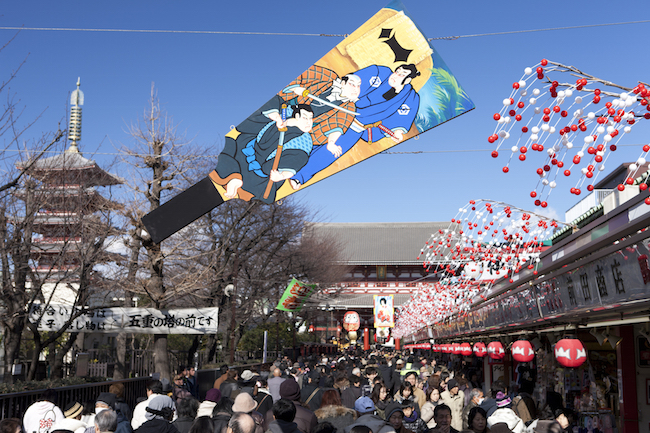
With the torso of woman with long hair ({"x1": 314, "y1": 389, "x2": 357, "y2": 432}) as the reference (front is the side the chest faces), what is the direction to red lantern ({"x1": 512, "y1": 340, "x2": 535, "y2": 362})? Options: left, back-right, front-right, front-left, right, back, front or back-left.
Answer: front-right

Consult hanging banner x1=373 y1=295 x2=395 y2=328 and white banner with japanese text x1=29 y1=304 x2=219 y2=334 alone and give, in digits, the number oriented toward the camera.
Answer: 2

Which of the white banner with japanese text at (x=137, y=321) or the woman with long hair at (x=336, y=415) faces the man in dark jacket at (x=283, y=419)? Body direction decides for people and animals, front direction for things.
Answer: the white banner with japanese text

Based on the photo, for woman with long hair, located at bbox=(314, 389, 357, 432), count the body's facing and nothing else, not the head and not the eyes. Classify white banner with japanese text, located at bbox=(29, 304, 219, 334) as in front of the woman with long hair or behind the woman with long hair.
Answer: in front

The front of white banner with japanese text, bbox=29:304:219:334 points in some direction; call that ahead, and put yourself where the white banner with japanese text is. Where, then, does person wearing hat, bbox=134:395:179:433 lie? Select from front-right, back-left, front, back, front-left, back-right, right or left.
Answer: front

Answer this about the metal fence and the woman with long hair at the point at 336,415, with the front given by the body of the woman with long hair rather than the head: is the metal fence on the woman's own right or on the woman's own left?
on the woman's own left

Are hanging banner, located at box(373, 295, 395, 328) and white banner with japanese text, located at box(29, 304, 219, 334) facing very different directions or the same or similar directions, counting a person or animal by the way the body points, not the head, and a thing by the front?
same or similar directions

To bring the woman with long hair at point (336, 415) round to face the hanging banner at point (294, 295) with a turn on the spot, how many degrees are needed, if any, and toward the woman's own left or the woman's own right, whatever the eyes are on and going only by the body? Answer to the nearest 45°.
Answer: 0° — they already face it

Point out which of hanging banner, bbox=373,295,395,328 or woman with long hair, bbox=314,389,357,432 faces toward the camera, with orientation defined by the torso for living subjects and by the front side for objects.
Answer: the hanging banner

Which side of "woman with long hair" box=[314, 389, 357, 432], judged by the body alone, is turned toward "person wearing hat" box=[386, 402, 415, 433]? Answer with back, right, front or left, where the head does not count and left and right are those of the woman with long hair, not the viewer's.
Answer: right

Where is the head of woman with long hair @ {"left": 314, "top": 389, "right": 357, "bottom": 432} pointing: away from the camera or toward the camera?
away from the camera

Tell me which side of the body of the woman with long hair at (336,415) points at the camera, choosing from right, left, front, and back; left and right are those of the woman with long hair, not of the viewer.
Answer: back

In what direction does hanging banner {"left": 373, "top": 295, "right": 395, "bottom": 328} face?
toward the camera

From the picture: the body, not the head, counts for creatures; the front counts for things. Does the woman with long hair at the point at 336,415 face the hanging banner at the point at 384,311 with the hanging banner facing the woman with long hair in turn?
yes

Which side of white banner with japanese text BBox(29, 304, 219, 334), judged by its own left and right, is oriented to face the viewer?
front

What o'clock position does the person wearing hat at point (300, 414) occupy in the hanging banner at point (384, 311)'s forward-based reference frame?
The person wearing hat is roughly at 12 o'clock from the hanging banner.

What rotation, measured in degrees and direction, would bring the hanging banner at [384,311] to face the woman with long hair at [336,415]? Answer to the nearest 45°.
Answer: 0° — it already faces them

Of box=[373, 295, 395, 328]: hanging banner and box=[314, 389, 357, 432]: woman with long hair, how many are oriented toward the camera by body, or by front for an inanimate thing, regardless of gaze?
1

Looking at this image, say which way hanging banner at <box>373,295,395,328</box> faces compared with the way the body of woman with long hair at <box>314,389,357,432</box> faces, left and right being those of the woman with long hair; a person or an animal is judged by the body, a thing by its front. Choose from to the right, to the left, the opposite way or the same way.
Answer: the opposite way

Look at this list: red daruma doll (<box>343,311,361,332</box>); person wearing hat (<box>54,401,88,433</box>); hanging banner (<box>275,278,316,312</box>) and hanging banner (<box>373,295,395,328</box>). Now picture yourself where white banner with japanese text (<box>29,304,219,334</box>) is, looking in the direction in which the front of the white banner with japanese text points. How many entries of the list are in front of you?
1

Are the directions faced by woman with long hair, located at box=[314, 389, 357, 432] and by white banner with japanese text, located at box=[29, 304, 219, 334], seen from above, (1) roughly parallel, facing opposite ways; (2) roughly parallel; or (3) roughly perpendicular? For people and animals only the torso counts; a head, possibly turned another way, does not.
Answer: roughly parallel, facing opposite ways
